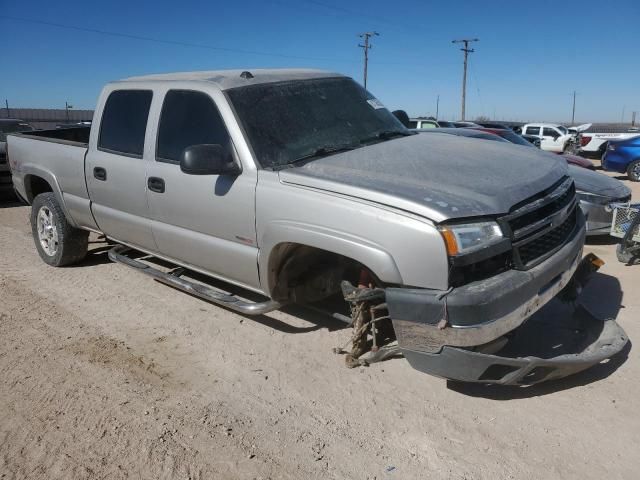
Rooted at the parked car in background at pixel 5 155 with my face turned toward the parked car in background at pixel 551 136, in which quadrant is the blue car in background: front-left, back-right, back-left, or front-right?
front-right

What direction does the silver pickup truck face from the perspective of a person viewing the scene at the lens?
facing the viewer and to the right of the viewer

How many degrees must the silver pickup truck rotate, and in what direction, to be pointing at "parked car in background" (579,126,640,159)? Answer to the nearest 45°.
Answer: approximately 90° to its left

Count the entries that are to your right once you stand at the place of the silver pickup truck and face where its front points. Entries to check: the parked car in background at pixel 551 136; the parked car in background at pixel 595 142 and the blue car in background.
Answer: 0

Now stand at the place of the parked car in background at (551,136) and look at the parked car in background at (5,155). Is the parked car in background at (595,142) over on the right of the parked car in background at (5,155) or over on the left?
left

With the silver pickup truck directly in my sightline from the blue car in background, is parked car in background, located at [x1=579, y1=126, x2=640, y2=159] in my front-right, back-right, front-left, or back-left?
back-right

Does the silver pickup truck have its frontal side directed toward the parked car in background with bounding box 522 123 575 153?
no

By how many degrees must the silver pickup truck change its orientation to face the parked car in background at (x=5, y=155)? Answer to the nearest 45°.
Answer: approximately 180°

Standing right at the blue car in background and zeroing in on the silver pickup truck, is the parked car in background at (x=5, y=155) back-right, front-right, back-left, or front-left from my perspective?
front-right
